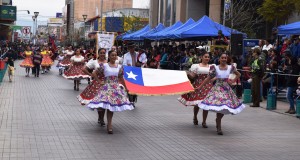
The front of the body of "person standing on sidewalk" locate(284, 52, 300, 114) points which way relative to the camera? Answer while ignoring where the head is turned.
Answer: to the viewer's left

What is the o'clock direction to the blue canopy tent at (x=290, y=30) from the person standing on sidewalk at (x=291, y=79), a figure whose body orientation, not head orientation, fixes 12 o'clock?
The blue canopy tent is roughly at 3 o'clock from the person standing on sidewalk.

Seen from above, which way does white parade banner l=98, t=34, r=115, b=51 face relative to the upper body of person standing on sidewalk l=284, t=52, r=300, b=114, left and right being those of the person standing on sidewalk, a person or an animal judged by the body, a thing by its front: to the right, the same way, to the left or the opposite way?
to the left

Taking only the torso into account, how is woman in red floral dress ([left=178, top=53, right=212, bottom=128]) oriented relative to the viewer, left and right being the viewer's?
facing the viewer and to the right of the viewer

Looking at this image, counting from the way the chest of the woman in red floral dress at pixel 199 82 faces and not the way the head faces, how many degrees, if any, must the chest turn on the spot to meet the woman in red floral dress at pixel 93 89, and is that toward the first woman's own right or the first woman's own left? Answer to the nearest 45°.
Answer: approximately 135° to the first woman's own right

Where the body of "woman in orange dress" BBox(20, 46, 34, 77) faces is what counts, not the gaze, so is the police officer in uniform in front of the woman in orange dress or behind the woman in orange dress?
in front

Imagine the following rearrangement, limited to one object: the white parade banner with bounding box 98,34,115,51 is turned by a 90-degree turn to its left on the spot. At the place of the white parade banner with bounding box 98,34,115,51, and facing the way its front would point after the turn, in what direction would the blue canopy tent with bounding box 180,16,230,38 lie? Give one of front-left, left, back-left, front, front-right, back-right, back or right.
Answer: front

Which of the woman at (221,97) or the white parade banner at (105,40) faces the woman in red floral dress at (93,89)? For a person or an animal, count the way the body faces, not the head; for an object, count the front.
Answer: the white parade banner

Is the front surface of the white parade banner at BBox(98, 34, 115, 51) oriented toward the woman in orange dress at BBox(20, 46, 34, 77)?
no

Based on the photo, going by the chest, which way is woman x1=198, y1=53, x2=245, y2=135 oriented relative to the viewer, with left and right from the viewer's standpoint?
facing the viewer

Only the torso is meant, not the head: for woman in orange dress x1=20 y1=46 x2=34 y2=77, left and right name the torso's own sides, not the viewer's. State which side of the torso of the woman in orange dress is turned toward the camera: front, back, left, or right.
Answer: front

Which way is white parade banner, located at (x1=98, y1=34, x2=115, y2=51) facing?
toward the camera

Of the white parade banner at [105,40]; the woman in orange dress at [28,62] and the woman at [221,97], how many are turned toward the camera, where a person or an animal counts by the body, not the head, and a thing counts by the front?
3

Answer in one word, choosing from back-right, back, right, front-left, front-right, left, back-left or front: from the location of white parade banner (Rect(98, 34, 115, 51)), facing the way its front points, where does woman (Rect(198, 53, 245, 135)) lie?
front
